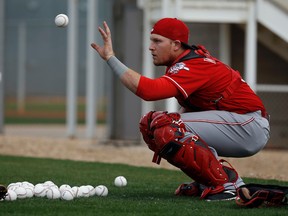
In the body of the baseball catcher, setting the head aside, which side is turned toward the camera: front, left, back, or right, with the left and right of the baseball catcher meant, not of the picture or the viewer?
left

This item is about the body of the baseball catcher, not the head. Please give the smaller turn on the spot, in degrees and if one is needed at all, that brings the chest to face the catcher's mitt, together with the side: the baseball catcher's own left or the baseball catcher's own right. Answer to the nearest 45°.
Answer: approximately 135° to the baseball catcher's own left
